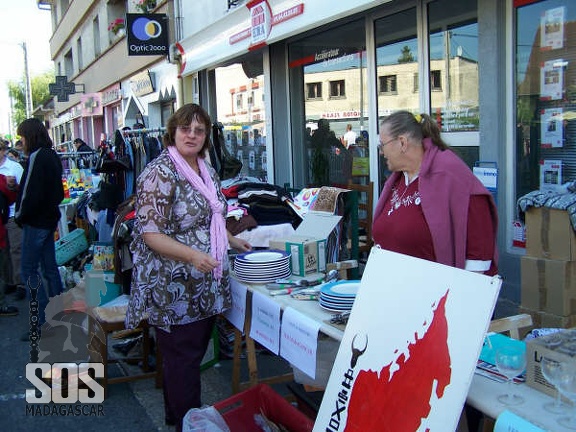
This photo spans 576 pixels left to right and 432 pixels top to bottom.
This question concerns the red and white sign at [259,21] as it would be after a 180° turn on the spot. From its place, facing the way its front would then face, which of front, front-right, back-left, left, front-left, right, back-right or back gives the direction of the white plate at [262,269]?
back-right

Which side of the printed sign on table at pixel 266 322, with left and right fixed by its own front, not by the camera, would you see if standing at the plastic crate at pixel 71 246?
right

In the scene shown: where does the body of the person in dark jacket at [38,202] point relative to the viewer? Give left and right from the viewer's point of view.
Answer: facing to the left of the viewer

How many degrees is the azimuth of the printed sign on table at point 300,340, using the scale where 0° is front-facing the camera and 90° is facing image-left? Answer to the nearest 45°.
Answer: approximately 45°

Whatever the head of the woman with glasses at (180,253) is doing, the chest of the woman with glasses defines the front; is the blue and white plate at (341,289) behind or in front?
in front

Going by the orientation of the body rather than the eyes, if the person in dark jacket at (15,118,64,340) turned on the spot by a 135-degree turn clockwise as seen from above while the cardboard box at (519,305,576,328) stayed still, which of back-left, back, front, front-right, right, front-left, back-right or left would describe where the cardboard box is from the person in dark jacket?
right

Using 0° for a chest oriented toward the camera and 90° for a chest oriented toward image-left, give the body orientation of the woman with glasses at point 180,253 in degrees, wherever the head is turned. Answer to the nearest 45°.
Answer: approximately 315°

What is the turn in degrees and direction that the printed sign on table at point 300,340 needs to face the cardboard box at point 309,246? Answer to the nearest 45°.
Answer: approximately 135° to its right

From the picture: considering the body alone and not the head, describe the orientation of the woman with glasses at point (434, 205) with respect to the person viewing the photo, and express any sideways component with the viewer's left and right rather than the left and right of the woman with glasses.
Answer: facing the viewer and to the left of the viewer
